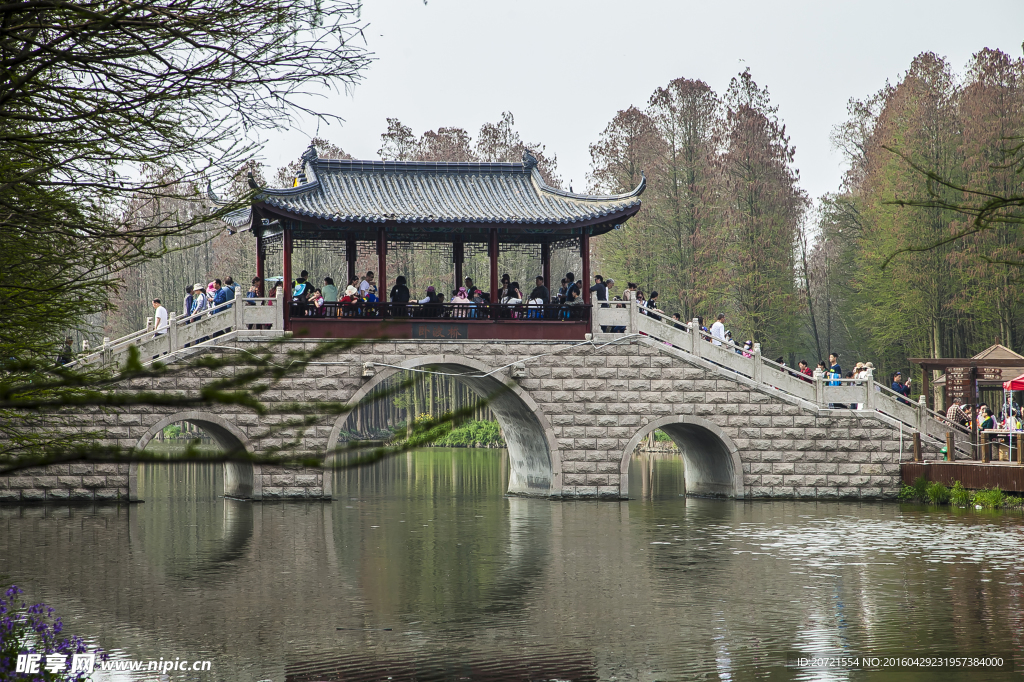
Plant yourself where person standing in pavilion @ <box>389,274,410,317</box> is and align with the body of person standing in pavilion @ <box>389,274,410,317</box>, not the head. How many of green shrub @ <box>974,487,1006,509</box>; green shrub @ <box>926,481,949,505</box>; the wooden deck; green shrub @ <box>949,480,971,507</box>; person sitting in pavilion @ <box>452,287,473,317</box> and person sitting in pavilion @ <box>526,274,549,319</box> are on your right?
6

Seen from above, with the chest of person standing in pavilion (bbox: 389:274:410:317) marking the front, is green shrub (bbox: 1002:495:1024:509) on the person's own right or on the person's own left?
on the person's own right

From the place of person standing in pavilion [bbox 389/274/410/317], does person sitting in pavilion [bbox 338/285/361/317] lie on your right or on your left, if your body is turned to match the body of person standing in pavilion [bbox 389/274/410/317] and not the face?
on your left

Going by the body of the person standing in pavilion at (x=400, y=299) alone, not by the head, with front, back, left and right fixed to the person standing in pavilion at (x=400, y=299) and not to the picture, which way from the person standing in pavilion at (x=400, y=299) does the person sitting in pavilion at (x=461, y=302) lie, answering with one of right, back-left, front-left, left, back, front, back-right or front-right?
right

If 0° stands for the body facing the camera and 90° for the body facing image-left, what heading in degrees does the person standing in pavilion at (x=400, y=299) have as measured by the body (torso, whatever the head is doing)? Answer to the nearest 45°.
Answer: approximately 180°

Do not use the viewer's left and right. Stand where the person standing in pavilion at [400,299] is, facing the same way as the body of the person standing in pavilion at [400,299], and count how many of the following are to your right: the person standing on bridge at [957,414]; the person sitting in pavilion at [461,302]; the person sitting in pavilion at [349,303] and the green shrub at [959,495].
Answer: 3

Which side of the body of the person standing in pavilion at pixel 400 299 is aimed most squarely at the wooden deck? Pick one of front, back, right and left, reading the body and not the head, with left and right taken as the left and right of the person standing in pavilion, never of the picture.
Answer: right

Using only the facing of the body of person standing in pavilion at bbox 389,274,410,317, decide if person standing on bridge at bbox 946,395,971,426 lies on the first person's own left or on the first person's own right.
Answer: on the first person's own right

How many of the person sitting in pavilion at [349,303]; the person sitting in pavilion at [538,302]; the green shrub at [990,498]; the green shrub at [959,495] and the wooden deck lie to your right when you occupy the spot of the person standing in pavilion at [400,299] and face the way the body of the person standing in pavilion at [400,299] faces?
4

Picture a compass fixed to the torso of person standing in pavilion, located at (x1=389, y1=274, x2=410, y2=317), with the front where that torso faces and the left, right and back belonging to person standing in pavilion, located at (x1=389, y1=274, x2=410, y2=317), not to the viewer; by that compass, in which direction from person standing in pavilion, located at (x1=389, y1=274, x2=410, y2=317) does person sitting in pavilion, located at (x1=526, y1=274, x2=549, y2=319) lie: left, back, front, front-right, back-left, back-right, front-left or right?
right
